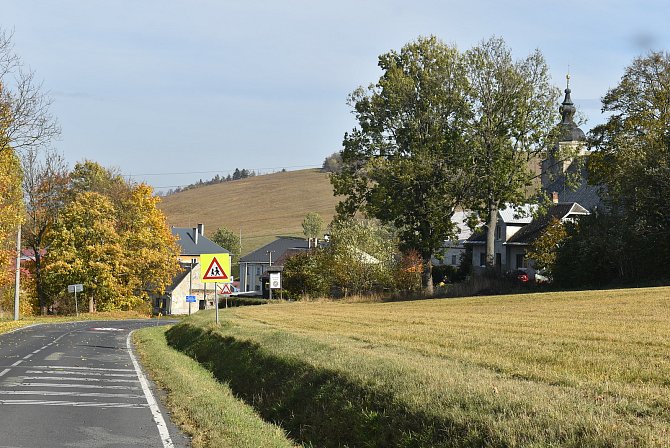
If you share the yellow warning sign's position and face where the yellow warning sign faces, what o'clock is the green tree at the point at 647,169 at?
The green tree is roughly at 8 o'clock from the yellow warning sign.

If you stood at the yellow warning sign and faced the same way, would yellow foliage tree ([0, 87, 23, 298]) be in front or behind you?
behind

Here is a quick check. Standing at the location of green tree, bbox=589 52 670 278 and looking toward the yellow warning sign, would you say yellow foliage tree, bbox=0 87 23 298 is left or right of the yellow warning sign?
right

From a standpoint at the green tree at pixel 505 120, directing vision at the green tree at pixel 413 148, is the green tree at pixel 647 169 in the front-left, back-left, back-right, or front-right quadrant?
back-left

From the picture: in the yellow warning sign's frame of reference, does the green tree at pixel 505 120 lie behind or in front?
behind

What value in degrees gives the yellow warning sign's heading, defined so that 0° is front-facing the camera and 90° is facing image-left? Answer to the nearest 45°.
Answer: approximately 0°

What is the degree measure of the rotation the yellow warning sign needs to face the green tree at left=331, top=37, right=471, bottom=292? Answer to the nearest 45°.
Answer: approximately 135° to its left
